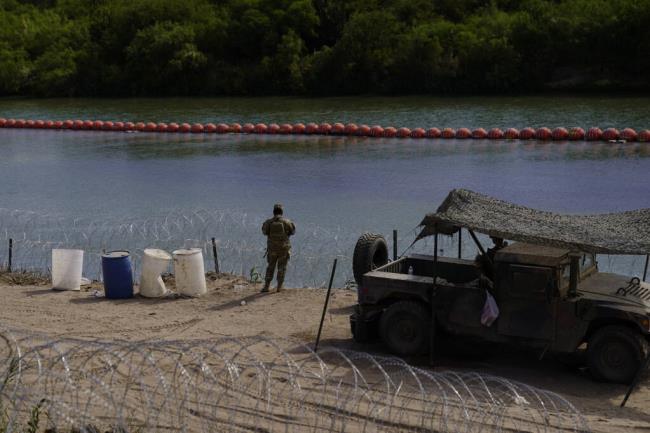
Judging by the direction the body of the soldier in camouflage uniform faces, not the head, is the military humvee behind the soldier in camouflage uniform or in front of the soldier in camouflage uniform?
behind

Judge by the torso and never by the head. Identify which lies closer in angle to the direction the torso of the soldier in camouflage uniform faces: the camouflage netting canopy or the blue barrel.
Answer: the blue barrel

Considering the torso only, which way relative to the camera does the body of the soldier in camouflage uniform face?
away from the camera

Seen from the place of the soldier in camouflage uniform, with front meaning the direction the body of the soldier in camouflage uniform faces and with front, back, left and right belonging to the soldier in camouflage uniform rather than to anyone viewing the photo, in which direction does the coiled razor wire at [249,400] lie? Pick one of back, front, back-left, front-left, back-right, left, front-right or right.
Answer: back

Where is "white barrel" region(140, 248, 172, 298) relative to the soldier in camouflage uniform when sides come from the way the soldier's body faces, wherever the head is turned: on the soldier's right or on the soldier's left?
on the soldier's left

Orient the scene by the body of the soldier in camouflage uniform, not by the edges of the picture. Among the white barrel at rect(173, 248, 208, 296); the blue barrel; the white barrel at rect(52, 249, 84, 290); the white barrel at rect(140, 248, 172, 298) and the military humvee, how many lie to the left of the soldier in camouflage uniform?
4

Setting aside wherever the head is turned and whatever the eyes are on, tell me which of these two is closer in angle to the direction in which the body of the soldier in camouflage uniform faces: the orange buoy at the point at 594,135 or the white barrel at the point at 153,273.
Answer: the orange buoy

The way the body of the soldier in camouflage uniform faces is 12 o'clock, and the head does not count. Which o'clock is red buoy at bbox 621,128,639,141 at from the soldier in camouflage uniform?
The red buoy is roughly at 1 o'clock from the soldier in camouflage uniform.

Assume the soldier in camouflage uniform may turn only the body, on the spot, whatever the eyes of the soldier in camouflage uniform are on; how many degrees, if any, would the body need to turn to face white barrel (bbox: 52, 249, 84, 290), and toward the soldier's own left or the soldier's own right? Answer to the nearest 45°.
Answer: approximately 90° to the soldier's own left

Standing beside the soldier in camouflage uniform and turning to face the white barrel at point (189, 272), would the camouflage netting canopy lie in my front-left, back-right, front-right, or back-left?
back-left

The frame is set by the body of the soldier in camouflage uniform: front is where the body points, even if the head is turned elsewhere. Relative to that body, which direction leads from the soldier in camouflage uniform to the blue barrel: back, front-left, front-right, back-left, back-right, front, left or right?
left

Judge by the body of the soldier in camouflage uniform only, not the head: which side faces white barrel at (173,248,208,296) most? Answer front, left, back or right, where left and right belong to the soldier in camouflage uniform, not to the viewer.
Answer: left

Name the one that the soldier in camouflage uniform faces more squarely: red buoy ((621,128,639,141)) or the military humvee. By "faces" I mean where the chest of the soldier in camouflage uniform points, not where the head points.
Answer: the red buoy

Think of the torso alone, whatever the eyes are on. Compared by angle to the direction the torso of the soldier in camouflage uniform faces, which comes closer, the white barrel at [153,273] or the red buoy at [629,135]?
the red buoy

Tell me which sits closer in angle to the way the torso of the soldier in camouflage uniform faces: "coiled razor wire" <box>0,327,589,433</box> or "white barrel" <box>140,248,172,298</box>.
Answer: the white barrel

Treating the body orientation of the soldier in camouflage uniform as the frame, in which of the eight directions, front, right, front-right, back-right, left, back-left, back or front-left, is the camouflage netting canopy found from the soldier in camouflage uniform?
back-right

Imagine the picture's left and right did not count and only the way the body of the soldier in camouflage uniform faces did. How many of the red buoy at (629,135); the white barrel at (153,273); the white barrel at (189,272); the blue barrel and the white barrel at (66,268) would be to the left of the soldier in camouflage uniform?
4

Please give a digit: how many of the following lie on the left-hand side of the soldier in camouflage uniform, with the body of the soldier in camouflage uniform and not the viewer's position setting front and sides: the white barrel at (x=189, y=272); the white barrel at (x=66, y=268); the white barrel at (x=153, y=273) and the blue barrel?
4

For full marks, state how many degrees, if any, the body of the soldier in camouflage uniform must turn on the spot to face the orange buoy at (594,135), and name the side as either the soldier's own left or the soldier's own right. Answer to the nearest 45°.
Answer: approximately 45° to the soldier's own right
